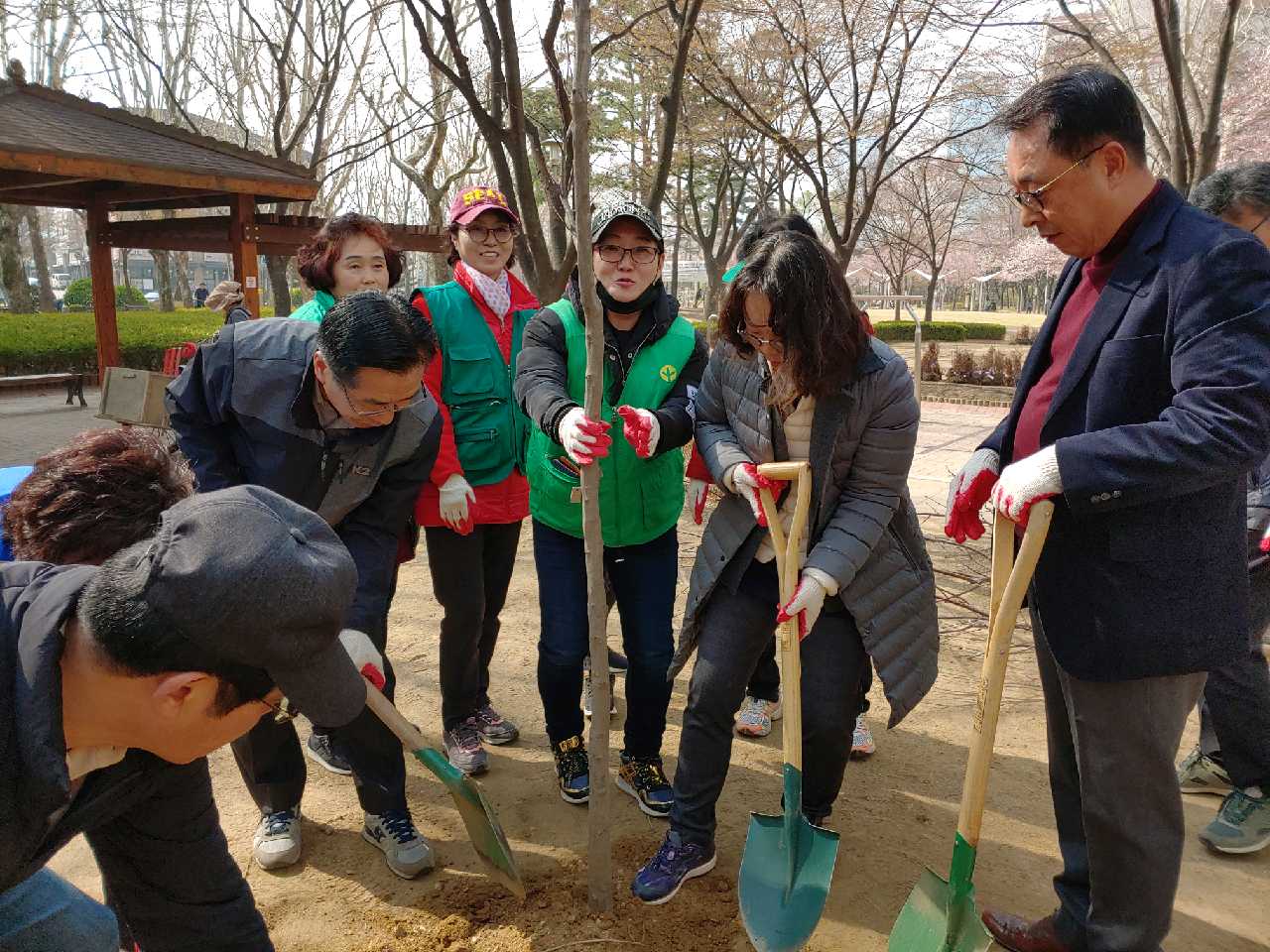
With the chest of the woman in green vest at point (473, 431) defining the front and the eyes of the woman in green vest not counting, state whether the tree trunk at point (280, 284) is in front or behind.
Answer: behind

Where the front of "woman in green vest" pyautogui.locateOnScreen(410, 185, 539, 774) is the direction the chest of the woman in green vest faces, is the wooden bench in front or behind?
behind

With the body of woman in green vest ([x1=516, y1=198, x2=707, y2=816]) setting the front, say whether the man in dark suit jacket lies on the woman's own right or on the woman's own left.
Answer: on the woman's own left

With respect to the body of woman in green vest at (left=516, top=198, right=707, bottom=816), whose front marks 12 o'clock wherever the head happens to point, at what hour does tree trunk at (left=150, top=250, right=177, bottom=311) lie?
The tree trunk is roughly at 5 o'clock from the woman in green vest.

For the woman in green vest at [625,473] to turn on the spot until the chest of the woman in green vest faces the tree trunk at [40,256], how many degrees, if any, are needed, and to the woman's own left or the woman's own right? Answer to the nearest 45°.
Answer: approximately 135° to the woman's own right

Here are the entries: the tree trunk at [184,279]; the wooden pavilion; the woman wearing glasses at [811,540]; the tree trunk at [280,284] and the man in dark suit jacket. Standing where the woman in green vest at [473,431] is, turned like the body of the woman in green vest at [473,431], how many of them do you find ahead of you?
2

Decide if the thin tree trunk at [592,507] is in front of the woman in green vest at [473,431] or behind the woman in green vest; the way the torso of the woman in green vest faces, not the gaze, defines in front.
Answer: in front

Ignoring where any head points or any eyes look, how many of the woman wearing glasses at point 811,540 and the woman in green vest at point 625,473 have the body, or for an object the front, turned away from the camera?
0

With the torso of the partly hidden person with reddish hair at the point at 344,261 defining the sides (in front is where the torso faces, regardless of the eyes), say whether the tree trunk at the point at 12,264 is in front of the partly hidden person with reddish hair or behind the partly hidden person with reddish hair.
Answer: behind

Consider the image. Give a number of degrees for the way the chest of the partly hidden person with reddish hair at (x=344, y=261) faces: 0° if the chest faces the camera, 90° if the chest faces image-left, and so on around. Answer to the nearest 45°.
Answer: approximately 315°

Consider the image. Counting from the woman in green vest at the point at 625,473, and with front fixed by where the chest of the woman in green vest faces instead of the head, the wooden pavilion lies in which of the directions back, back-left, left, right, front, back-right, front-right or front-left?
back-right

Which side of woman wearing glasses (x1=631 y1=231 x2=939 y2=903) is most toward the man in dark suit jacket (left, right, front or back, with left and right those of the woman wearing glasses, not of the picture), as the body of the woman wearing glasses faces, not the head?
left

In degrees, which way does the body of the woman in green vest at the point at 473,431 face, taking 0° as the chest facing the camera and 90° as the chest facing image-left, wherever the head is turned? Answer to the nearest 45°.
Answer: approximately 315°

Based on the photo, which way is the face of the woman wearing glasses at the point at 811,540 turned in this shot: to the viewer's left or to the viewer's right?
to the viewer's left
